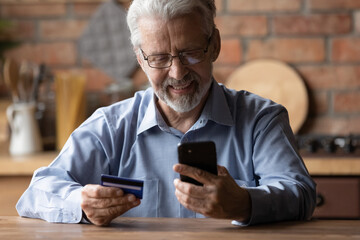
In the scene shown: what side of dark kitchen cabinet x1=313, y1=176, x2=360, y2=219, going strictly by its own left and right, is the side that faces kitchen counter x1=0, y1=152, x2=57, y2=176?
right

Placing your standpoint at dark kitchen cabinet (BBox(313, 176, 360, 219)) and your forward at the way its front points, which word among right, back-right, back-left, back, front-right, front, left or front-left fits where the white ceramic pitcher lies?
right

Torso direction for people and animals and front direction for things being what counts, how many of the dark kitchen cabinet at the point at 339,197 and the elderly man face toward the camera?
2

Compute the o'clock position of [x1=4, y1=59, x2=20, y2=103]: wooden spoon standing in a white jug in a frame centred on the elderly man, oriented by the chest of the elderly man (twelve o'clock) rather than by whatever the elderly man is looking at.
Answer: The wooden spoon standing in a white jug is roughly at 5 o'clock from the elderly man.

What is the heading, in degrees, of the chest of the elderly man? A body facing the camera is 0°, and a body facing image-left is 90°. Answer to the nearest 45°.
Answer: approximately 0°

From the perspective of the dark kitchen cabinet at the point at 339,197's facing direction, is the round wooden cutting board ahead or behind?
behind

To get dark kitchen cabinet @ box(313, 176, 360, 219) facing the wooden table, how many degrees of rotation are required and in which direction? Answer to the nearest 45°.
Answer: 0° — it already faces it

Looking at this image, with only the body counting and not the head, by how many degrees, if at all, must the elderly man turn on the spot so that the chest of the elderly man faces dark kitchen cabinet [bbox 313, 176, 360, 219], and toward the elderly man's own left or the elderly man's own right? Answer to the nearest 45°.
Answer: approximately 135° to the elderly man's own left

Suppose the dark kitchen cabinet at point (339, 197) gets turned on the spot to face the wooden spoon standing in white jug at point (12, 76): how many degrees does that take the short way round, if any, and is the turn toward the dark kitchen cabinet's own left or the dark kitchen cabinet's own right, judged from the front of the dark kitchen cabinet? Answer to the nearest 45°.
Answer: approximately 90° to the dark kitchen cabinet's own right

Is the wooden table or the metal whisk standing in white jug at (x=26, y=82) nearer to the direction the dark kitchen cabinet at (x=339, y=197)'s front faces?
the wooden table

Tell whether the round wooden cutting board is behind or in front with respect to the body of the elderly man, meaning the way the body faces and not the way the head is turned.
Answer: behind

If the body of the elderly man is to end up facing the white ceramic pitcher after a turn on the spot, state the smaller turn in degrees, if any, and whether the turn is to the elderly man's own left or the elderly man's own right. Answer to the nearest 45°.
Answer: approximately 135° to the elderly man's own right
